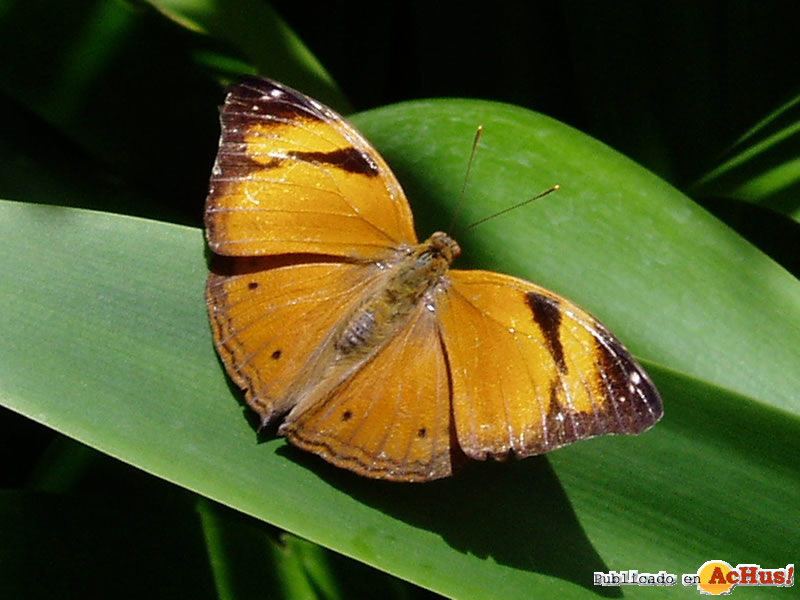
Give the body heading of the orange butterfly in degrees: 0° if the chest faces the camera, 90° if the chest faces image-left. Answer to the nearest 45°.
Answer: approximately 225°
